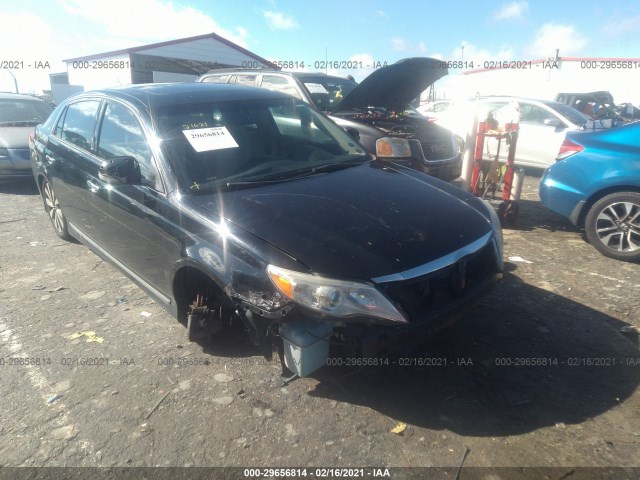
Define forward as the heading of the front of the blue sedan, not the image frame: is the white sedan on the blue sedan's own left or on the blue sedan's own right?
on the blue sedan's own left

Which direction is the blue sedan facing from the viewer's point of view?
to the viewer's right

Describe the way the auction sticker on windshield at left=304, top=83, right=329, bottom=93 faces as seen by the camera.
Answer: facing the viewer and to the right of the viewer

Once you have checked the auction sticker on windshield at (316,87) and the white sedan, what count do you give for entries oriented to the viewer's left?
0

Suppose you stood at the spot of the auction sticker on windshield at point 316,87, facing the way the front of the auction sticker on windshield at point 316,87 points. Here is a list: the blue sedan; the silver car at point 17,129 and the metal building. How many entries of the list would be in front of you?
1

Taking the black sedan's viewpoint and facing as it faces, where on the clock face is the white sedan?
The white sedan is roughly at 9 o'clock from the black sedan.

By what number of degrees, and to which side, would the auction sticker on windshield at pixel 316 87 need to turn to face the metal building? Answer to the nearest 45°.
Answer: approximately 180°

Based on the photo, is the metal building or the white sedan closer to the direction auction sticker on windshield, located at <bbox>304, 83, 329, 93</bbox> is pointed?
the white sedan

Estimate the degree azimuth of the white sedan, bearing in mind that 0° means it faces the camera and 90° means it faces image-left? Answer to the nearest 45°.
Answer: approximately 315°

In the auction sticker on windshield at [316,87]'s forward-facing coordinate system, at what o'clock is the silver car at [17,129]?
The silver car is roughly at 5 o'clock from the auction sticker on windshield.

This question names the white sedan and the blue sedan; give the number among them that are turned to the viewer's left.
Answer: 0

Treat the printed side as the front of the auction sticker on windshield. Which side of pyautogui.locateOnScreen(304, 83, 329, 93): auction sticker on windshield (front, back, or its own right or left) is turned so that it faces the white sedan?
left

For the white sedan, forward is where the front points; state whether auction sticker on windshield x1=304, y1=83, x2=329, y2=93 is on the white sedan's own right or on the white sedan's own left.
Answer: on the white sedan's own right
